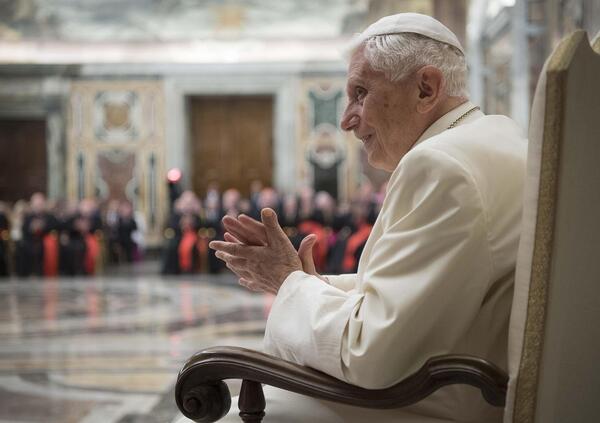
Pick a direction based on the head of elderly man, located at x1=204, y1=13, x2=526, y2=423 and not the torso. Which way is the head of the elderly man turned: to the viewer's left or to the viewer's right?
to the viewer's left

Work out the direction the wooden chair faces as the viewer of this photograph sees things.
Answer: facing away from the viewer and to the left of the viewer

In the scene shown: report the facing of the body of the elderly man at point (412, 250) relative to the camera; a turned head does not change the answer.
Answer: to the viewer's left
